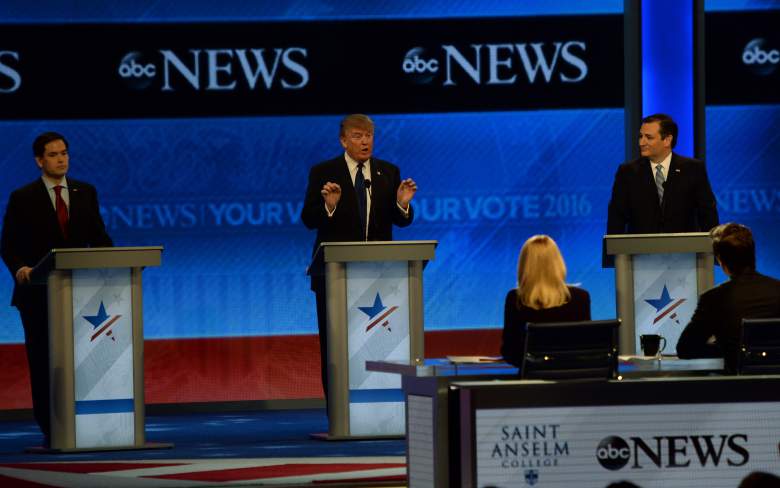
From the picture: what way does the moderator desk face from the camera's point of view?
toward the camera

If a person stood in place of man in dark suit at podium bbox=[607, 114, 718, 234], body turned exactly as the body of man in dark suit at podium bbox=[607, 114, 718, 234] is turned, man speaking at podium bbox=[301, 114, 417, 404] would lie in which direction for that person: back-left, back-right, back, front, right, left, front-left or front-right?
right

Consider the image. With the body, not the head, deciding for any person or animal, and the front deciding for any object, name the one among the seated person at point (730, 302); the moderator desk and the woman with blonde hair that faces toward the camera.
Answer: the moderator desk

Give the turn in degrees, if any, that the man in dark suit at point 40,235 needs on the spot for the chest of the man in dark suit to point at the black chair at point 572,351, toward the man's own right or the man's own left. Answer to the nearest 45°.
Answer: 0° — they already face it

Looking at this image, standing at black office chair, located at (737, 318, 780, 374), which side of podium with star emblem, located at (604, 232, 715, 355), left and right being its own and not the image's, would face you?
front

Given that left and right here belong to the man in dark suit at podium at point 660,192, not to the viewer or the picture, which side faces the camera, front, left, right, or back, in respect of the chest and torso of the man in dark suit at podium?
front

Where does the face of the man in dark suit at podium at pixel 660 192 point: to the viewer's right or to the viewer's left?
to the viewer's left

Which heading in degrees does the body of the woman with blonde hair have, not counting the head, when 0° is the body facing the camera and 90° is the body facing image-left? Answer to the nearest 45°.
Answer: approximately 180°

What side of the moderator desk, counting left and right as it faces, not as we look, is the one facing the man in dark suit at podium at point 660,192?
back

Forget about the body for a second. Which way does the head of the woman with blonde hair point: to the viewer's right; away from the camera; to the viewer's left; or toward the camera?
away from the camera

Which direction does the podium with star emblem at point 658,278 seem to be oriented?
toward the camera

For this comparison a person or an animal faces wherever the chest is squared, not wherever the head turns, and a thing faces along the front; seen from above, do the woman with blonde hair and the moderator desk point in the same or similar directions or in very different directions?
very different directions

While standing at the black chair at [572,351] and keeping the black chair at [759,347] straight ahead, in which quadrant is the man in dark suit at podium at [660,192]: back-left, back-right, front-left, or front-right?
front-left

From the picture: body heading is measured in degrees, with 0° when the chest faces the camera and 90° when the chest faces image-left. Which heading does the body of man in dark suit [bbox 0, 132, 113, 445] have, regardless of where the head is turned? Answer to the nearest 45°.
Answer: approximately 315°

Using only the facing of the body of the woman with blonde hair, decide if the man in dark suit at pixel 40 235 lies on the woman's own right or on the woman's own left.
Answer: on the woman's own left

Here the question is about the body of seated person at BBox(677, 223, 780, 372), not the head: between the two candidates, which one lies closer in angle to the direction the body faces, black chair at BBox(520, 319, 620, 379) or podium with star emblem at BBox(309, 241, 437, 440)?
the podium with star emblem

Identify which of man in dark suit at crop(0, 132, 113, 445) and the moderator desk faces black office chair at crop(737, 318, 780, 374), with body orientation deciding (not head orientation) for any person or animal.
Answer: the man in dark suit
